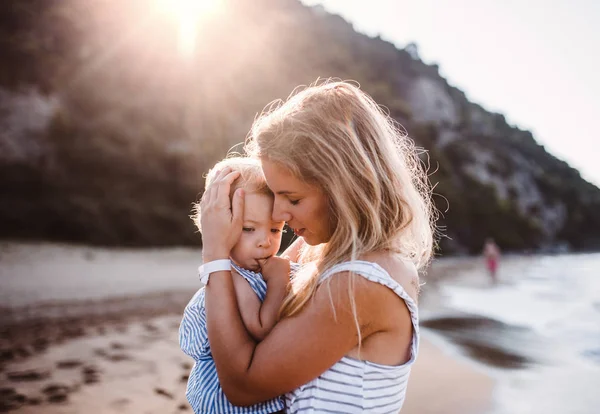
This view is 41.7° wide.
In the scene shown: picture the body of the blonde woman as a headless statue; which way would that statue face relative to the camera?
to the viewer's left

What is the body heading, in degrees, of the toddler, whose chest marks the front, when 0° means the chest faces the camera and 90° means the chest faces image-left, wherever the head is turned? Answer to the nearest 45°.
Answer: approximately 315°
